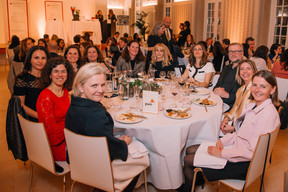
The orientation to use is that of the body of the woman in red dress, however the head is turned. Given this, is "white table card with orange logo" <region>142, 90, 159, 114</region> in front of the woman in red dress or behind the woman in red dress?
in front

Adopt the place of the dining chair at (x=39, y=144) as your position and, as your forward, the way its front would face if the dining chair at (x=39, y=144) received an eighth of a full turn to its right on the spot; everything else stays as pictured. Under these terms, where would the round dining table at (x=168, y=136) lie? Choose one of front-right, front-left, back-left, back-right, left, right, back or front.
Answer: front

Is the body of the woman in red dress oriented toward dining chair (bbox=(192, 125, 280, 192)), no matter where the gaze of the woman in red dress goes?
yes

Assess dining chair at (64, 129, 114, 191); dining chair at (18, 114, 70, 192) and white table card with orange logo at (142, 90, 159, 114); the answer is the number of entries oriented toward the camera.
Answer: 1

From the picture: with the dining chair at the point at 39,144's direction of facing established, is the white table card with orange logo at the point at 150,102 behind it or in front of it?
in front

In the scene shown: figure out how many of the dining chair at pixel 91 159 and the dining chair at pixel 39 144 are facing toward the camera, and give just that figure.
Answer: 0

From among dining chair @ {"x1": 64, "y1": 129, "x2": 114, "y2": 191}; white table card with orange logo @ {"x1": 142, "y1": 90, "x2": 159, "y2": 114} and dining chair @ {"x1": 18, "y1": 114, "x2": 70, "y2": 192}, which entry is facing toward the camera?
the white table card with orange logo

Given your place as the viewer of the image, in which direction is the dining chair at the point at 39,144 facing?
facing away from the viewer and to the right of the viewer

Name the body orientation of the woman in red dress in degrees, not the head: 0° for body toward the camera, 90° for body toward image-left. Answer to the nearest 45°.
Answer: approximately 315°

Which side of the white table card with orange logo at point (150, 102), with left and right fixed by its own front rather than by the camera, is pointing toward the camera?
front

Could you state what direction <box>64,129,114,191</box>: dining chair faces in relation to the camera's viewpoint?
facing away from the viewer and to the right of the viewer

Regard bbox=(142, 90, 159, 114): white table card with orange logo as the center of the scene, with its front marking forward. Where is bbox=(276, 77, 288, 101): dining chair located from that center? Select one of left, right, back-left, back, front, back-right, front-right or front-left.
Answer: back-left

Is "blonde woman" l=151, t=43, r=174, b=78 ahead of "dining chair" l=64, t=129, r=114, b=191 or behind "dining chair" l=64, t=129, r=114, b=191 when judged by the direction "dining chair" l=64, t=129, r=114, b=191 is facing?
ahead

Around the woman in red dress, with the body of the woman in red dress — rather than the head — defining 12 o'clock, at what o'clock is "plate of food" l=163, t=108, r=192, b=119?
The plate of food is roughly at 11 o'clock from the woman in red dress.
